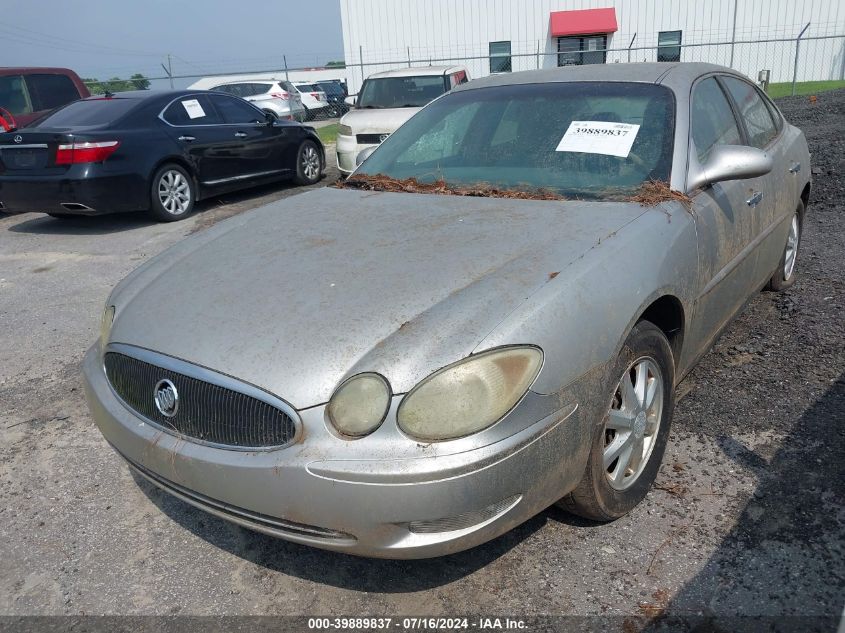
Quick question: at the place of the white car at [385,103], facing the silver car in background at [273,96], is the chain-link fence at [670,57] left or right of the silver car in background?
right

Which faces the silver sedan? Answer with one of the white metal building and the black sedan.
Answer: the white metal building

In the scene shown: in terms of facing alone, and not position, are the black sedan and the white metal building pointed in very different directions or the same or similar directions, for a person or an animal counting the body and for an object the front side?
very different directions

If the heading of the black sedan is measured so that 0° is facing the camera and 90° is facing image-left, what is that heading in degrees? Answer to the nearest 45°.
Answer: approximately 225°

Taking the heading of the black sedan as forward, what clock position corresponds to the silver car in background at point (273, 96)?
The silver car in background is roughly at 11 o'clock from the black sedan.

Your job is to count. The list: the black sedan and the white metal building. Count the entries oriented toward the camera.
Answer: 1

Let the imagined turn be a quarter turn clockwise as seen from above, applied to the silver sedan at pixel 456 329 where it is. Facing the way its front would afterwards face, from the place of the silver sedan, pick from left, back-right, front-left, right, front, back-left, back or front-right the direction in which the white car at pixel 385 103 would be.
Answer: front-right

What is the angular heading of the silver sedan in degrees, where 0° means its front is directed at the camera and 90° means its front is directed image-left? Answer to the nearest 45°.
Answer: approximately 45°

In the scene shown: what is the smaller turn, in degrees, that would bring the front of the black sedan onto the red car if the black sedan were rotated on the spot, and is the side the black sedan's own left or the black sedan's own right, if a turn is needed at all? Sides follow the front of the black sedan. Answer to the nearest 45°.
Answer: approximately 90° to the black sedan's own left

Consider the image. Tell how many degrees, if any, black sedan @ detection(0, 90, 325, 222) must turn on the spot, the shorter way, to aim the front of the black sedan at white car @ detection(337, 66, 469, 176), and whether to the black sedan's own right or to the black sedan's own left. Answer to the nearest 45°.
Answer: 0° — it already faces it

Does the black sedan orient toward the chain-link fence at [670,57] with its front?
yes
